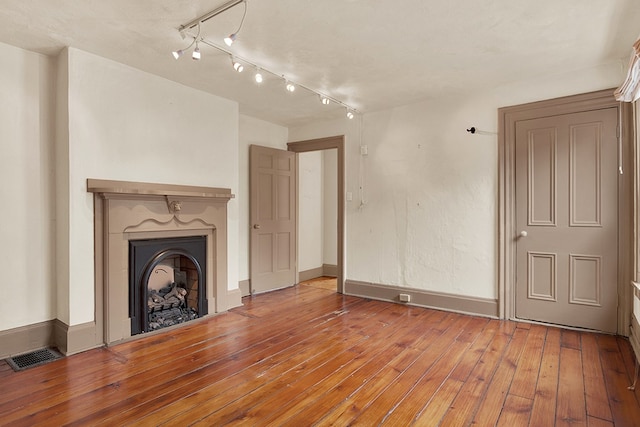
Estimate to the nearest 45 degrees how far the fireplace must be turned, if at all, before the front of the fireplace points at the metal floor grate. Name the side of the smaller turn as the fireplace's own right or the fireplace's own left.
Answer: approximately 135° to the fireplace's own right

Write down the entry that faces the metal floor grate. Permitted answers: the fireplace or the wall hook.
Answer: the wall hook

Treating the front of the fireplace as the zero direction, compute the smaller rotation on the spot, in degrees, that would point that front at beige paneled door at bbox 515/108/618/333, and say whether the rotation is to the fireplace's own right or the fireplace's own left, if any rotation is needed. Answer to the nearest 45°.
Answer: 0° — it already faces it

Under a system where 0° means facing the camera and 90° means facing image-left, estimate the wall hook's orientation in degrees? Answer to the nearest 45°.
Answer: approximately 45°

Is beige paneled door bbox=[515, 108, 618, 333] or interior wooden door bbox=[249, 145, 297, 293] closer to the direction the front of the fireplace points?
the beige paneled door

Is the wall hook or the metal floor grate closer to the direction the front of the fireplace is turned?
the wall hook

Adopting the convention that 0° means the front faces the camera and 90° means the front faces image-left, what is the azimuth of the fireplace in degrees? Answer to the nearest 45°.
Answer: approximately 315°

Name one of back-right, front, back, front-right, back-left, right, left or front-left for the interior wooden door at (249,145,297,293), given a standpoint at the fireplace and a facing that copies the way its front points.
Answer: left
